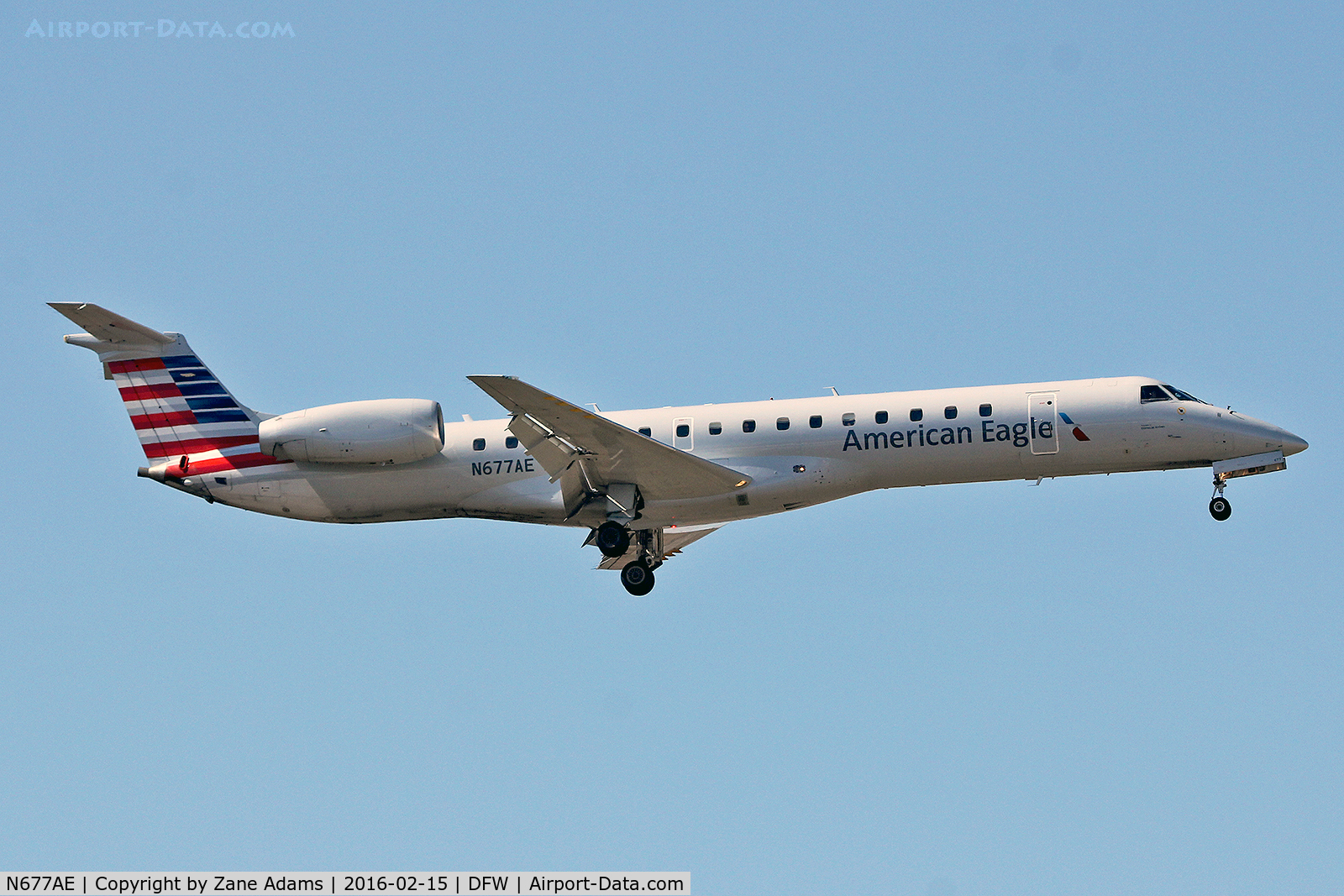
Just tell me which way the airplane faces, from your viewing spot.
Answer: facing to the right of the viewer
